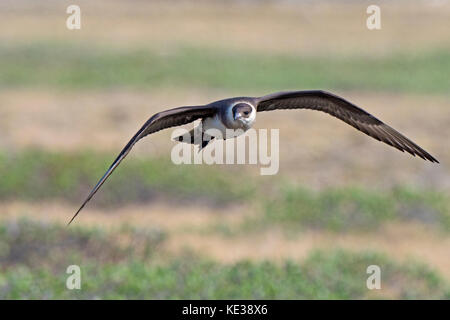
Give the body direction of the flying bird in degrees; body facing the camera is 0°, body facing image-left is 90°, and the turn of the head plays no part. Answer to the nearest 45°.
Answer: approximately 315°
